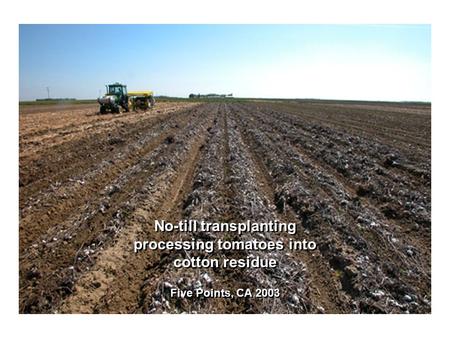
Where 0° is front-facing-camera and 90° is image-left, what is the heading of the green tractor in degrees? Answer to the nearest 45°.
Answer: approximately 45°
